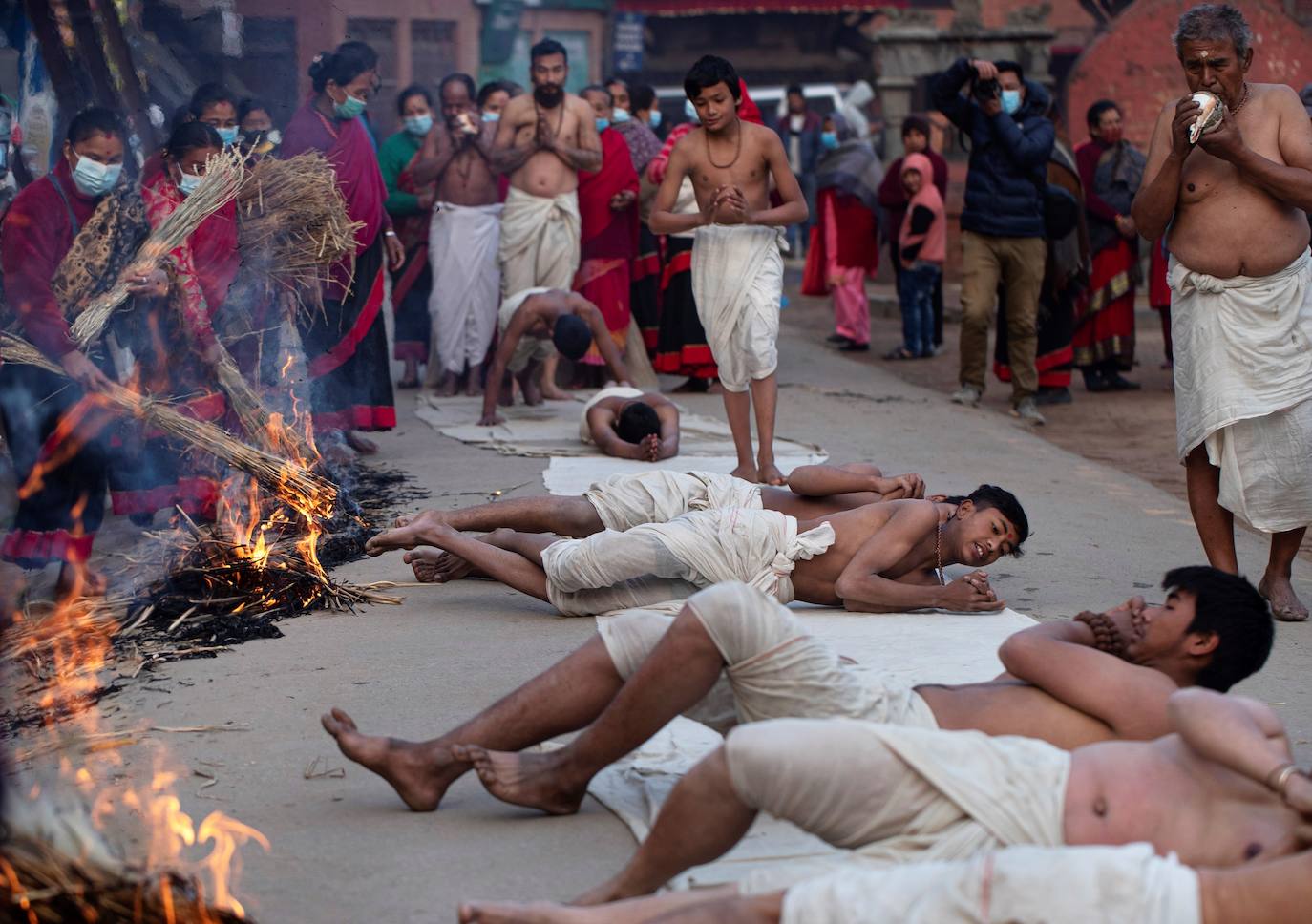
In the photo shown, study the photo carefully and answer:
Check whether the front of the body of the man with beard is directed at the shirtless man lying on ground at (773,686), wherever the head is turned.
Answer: yes

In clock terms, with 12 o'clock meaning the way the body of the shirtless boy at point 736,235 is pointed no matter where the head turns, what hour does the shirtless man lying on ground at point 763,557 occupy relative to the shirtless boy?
The shirtless man lying on ground is roughly at 12 o'clock from the shirtless boy.

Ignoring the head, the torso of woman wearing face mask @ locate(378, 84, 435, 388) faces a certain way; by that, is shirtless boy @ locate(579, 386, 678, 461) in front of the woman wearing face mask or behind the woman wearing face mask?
in front

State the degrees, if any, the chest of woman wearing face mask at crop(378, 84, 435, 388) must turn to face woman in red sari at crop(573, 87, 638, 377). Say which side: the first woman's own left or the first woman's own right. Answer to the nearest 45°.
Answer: approximately 45° to the first woman's own left

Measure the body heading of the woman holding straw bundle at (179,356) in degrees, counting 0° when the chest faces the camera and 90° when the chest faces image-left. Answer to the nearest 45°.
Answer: approximately 315°

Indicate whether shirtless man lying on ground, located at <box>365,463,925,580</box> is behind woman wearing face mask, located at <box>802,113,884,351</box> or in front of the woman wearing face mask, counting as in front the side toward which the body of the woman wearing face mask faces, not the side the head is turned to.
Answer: in front
